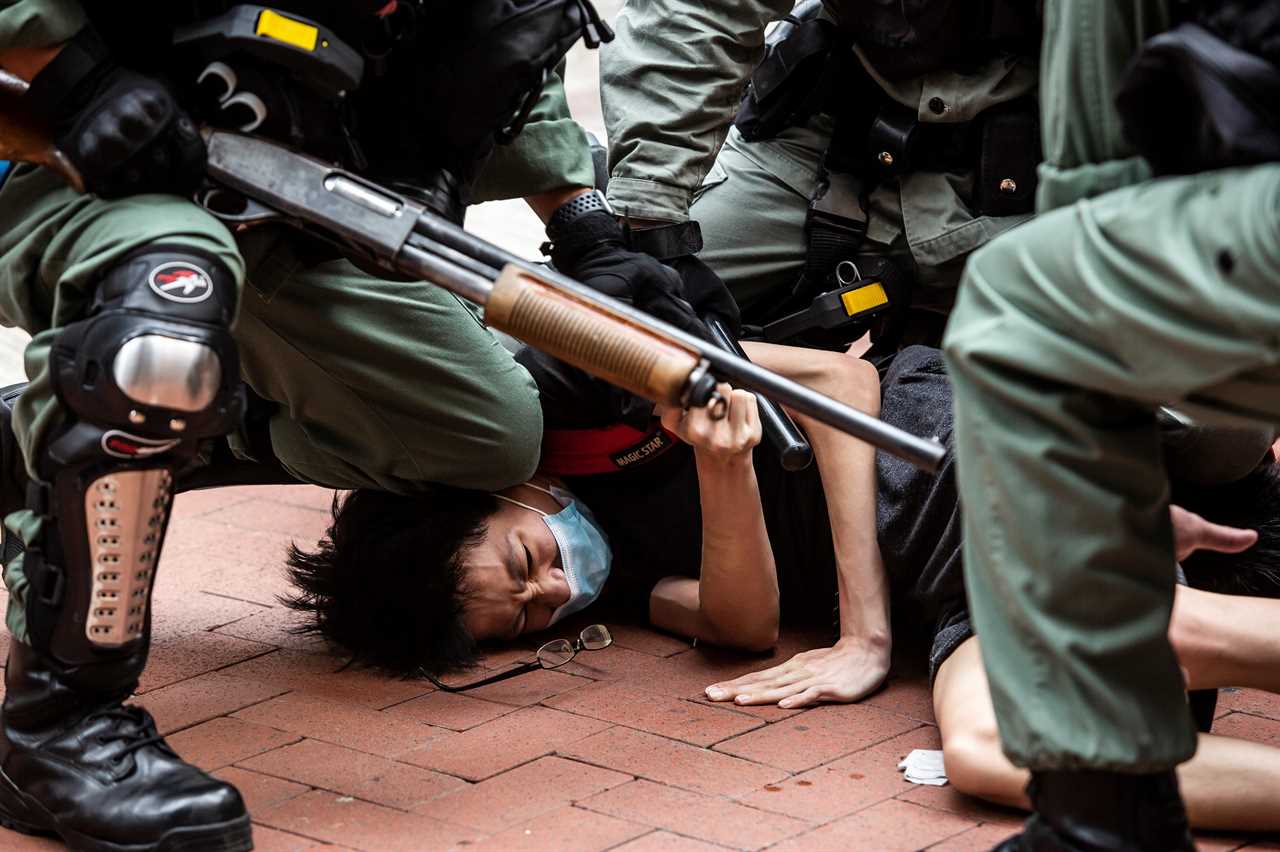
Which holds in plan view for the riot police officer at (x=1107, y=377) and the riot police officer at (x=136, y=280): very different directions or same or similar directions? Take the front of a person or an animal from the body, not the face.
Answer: very different directions

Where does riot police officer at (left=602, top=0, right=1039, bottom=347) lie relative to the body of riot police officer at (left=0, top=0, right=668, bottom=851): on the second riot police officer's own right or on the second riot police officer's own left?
on the second riot police officer's own left

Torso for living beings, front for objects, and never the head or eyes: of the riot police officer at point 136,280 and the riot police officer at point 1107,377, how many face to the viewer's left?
1

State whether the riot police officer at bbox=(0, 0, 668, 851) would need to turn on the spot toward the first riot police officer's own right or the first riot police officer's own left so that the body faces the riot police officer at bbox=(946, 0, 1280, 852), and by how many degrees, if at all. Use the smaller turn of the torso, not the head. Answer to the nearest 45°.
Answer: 0° — they already face them

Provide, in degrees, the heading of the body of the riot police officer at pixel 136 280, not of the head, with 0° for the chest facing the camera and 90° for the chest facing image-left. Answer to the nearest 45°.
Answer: approximately 315°

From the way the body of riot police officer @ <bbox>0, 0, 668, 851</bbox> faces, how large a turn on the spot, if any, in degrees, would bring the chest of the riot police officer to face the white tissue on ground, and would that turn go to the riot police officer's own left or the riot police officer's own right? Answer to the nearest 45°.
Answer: approximately 45° to the riot police officer's own left

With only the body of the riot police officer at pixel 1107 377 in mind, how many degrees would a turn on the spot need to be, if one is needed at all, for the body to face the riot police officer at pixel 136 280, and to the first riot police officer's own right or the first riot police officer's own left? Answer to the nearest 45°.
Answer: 0° — they already face them

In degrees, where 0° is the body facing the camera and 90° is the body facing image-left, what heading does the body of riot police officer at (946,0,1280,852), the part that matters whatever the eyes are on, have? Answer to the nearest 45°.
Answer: approximately 90°
